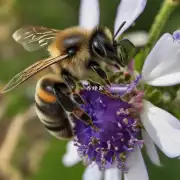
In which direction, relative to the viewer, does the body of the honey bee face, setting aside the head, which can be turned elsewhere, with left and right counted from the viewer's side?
facing to the right of the viewer
